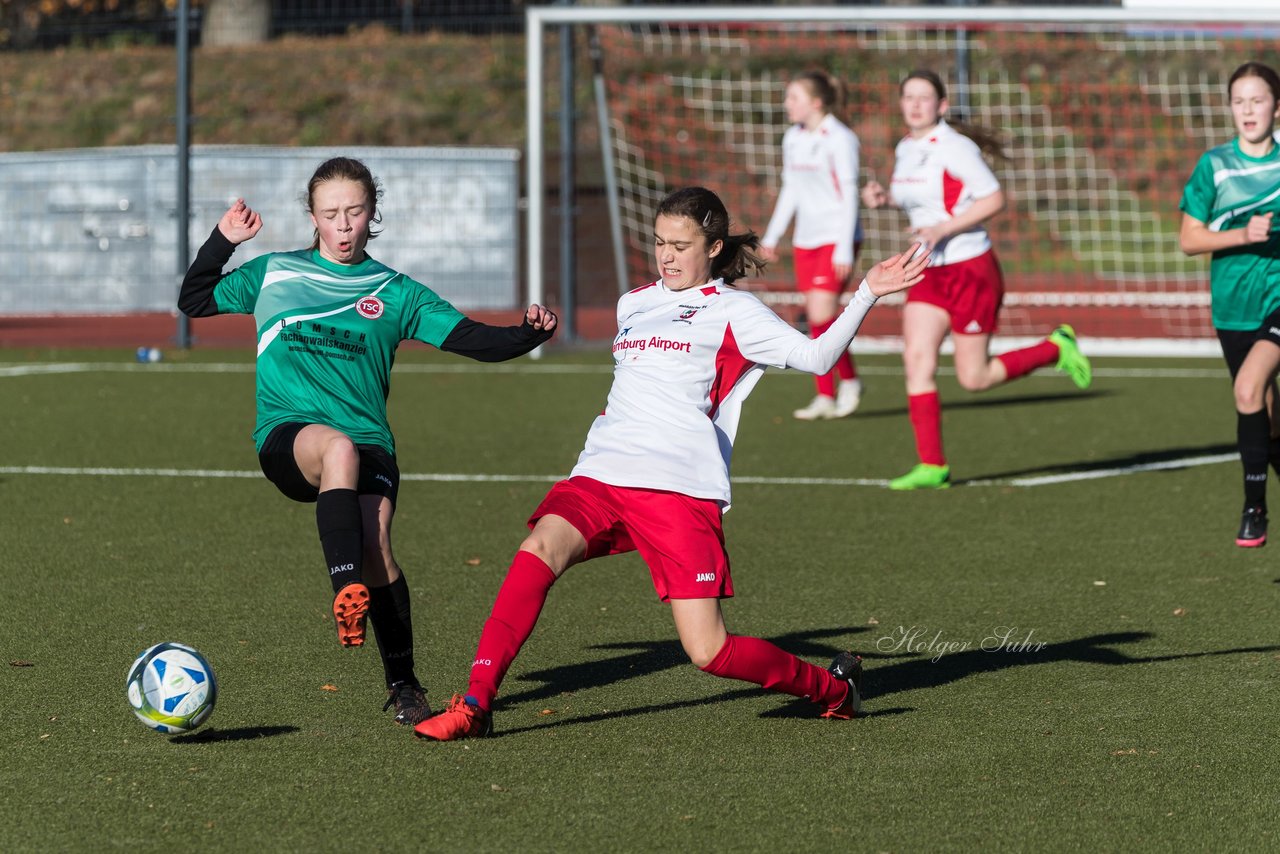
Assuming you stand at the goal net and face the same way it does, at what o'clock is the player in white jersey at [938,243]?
The player in white jersey is roughly at 12 o'clock from the goal net.

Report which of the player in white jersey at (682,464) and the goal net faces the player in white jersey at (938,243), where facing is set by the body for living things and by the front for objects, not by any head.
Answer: the goal net

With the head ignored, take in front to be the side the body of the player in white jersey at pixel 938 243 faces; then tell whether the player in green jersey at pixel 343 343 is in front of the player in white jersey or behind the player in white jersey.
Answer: in front

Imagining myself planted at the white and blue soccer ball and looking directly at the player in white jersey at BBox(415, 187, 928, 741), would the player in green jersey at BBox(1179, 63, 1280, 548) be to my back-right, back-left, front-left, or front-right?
front-left

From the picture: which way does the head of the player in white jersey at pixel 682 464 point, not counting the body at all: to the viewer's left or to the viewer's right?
to the viewer's left

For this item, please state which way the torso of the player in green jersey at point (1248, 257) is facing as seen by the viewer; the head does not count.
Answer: toward the camera

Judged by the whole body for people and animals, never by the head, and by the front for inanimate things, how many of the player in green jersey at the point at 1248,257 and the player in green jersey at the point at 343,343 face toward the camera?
2

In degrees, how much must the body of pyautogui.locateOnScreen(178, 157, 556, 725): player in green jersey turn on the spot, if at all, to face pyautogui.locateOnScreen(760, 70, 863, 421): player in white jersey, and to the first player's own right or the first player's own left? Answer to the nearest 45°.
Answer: approximately 135° to the first player's own left

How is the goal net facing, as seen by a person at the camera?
facing the viewer

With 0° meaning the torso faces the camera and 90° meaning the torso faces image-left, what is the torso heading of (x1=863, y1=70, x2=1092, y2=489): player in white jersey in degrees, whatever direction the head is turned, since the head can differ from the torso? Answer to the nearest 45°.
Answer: approximately 45°

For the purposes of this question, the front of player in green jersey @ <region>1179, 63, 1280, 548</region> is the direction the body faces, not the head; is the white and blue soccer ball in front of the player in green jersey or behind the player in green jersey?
in front

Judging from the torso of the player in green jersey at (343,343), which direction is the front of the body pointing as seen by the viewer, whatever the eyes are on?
toward the camera
